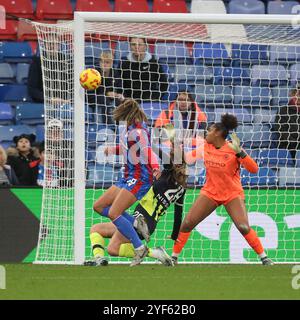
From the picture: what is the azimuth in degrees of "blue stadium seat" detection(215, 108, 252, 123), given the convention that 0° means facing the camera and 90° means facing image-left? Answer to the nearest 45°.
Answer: approximately 0°

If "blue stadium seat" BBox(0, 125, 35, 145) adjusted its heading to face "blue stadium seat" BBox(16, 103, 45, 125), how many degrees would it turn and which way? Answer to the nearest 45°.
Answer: approximately 135° to its left

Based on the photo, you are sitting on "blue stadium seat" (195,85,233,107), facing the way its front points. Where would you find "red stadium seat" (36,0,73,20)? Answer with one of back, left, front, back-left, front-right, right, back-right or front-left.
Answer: back-right

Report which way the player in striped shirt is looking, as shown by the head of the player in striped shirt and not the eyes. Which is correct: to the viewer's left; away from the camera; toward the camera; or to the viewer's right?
away from the camera

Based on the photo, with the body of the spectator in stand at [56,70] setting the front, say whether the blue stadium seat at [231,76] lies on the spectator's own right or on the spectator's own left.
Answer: on the spectator's own left
